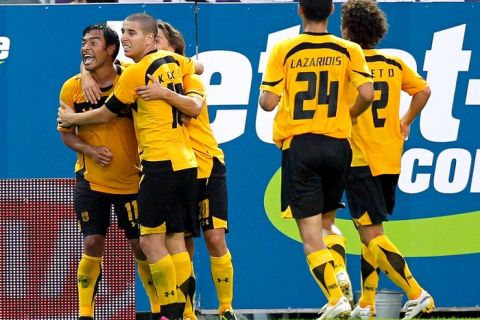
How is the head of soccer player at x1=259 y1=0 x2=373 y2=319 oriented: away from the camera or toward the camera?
away from the camera

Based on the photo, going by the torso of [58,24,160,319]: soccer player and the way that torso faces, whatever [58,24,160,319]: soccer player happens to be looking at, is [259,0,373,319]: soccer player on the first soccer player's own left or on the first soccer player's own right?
on the first soccer player's own left

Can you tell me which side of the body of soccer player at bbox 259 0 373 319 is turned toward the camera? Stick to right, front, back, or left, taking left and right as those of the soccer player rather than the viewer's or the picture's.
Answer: back

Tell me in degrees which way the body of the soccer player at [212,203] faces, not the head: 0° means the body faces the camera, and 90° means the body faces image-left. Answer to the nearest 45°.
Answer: approximately 45°

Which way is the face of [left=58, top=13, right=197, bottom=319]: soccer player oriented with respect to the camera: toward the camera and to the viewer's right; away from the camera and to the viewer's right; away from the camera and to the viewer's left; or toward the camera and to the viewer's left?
toward the camera and to the viewer's left

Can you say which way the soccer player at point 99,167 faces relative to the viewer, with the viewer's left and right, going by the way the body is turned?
facing the viewer

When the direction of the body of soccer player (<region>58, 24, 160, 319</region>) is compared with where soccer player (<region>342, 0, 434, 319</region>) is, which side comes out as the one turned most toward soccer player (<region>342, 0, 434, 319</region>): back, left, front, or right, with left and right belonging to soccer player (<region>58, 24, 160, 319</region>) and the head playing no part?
left

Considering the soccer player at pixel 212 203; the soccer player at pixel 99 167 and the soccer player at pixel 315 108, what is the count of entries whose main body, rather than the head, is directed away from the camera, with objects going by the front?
1

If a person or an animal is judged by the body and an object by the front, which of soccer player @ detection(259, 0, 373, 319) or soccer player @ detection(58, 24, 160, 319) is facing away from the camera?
soccer player @ detection(259, 0, 373, 319)

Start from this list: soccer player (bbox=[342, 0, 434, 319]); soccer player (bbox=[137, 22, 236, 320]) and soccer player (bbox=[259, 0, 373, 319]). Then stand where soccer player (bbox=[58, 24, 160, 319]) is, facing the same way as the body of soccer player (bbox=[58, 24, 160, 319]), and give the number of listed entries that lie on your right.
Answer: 0

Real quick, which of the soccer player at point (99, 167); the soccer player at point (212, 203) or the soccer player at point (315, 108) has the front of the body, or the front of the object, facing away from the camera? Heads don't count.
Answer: the soccer player at point (315, 108)

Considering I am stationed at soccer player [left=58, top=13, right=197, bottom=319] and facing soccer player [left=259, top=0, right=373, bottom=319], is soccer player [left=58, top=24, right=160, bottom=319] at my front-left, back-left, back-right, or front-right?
back-left

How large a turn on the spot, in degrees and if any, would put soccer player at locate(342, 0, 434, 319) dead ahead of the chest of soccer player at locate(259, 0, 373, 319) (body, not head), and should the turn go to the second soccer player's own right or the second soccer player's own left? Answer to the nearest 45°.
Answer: approximately 45° to the second soccer player's own right
